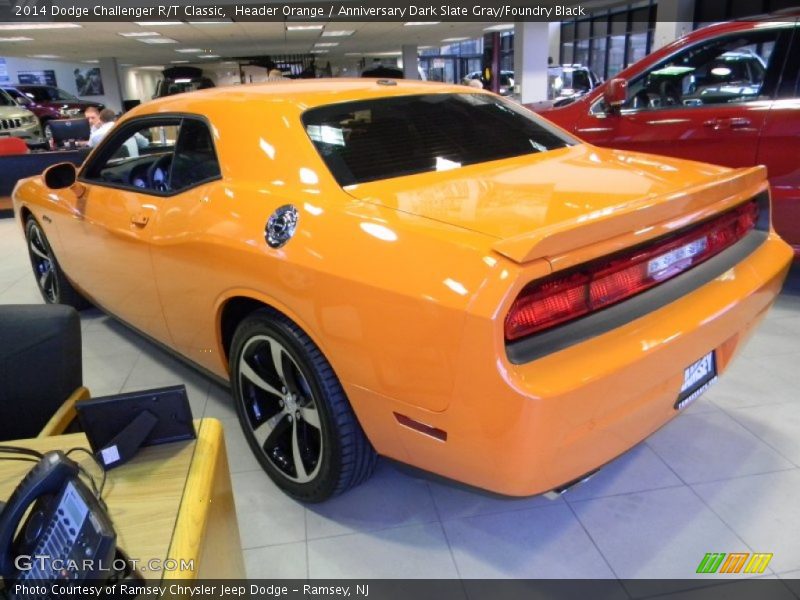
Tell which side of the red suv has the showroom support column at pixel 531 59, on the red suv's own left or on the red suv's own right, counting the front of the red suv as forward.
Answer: on the red suv's own right

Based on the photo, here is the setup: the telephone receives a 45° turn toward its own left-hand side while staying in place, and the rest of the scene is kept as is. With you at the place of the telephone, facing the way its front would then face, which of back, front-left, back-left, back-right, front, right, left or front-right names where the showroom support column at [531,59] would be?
back-left

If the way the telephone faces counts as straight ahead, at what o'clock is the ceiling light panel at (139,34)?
The ceiling light panel is roughly at 5 o'clock from the telephone.

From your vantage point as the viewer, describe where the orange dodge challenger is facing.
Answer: facing away from the viewer and to the left of the viewer

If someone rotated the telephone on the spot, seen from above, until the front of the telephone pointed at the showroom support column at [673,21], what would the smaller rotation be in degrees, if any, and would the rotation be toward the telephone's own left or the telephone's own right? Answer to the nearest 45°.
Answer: approximately 180°

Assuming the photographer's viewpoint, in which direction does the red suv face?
facing to the left of the viewer

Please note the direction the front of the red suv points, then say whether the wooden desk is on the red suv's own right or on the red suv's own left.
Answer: on the red suv's own left

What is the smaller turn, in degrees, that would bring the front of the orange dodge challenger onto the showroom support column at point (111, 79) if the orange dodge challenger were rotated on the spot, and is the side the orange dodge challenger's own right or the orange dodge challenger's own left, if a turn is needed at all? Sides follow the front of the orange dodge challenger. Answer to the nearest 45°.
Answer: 0° — it already faces it

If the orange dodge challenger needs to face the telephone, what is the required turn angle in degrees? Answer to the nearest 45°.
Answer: approximately 90° to its left
